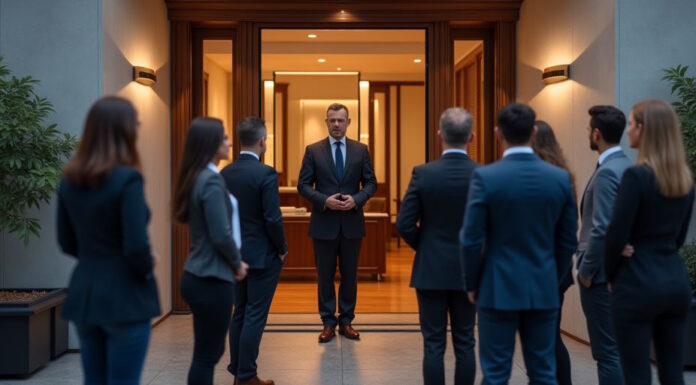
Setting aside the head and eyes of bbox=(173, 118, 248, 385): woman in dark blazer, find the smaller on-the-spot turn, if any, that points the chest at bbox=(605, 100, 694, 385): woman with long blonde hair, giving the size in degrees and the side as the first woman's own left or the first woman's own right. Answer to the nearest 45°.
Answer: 0° — they already face them

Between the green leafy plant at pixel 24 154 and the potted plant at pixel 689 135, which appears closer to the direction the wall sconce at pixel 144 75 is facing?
the potted plant

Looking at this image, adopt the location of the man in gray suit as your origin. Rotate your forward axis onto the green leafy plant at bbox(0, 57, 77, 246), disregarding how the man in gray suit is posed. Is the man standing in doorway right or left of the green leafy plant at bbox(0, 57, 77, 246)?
right

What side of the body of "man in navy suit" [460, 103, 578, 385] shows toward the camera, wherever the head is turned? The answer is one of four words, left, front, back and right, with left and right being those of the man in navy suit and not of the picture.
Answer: back

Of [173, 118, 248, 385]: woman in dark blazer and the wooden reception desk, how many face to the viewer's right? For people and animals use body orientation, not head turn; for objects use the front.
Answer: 1

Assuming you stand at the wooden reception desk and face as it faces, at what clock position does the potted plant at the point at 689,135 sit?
The potted plant is roughly at 11 o'clock from the wooden reception desk.

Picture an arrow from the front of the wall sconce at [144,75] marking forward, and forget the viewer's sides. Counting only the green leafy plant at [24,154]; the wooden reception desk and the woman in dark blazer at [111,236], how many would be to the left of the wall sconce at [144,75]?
1

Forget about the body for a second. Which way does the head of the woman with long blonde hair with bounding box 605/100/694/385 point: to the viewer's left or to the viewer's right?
to the viewer's left

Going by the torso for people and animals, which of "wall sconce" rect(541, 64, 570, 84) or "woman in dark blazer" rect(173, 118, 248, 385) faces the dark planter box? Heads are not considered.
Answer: the wall sconce

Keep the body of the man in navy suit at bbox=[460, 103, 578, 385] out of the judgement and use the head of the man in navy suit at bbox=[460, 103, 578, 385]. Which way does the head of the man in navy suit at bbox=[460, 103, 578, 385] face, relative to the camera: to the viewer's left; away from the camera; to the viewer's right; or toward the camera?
away from the camera

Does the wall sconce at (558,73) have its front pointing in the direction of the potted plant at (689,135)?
no

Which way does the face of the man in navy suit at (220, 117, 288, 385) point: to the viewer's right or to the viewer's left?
to the viewer's right

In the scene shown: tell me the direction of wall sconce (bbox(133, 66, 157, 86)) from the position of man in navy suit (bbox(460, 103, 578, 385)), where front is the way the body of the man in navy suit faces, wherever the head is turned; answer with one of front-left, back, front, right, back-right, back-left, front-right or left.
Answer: front-left

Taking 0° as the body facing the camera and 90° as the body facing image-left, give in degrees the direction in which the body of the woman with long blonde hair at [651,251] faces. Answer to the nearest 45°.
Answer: approximately 135°

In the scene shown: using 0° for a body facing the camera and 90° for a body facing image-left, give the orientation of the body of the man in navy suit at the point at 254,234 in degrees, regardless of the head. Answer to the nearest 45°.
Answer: approximately 225°

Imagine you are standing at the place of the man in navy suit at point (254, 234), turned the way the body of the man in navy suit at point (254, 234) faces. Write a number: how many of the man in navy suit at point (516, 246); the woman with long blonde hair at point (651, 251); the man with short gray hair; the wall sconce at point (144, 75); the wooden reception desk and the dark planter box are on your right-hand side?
3

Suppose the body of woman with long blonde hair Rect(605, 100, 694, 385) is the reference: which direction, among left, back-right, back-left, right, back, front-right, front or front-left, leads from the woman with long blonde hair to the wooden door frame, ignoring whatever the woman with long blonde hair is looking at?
front

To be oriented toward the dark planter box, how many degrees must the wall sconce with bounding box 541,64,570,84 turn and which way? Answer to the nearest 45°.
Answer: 0° — it already faces it

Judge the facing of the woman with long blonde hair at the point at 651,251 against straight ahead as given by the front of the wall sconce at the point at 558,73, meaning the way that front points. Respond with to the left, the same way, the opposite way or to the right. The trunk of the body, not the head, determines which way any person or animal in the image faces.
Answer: to the right

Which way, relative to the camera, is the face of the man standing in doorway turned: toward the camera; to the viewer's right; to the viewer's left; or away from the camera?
toward the camera

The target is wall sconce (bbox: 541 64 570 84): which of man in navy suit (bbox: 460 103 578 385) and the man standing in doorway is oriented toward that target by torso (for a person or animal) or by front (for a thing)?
the man in navy suit
